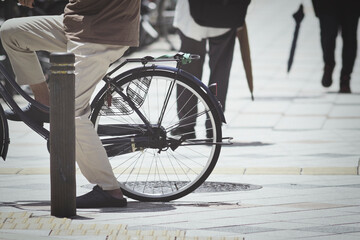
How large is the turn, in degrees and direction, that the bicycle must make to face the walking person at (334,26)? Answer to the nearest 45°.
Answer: approximately 135° to its right

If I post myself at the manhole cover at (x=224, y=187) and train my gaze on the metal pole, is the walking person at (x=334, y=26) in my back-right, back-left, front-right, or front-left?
back-right

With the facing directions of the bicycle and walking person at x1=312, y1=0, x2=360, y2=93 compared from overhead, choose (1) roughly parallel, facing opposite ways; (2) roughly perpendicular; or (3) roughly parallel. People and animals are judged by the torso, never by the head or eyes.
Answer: roughly perpendicular

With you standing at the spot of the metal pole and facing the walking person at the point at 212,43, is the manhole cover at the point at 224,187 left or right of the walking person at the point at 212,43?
right

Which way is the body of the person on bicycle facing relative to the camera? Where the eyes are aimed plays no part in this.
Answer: to the viewer's left

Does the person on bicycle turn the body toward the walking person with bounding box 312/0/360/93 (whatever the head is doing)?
no
